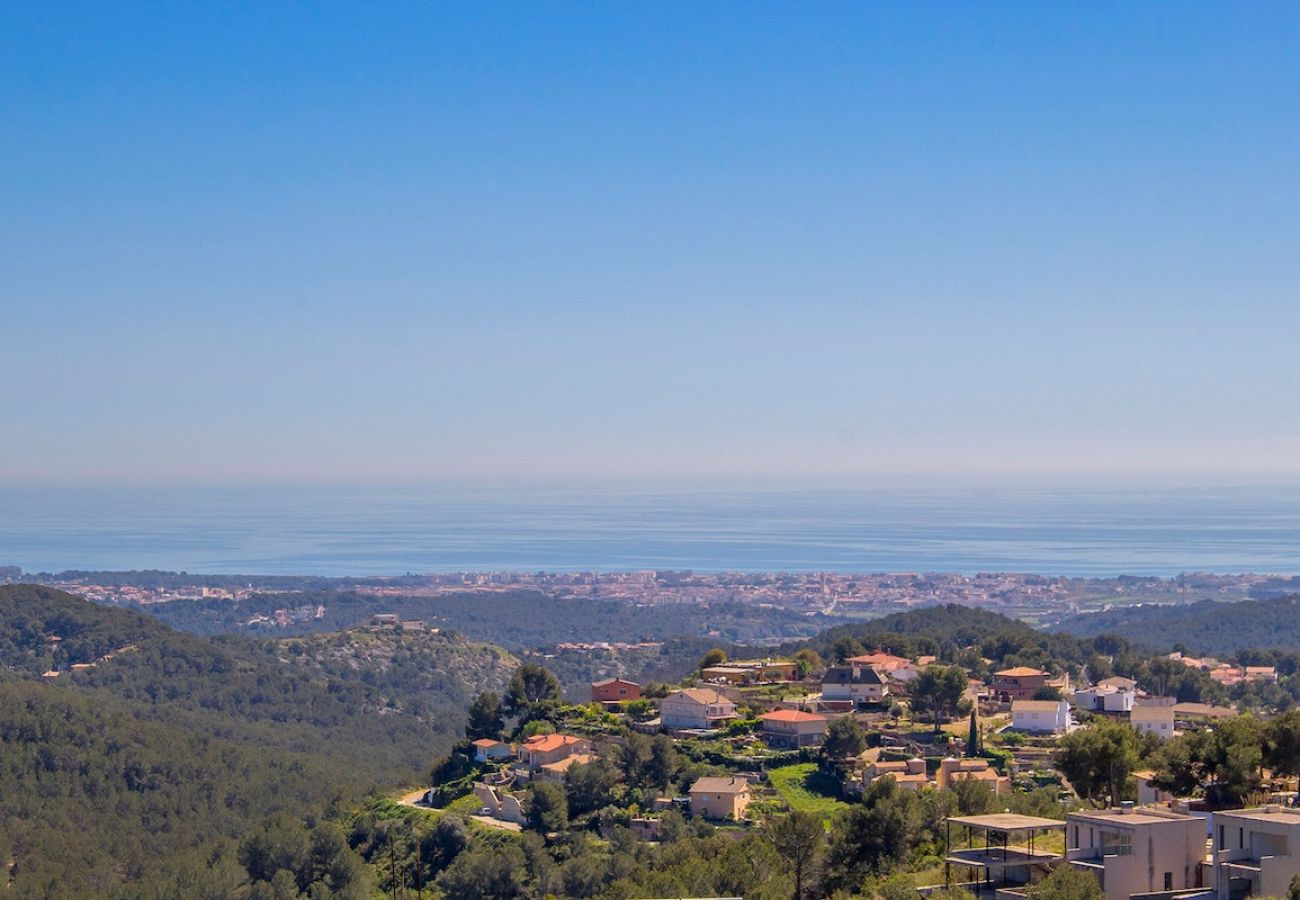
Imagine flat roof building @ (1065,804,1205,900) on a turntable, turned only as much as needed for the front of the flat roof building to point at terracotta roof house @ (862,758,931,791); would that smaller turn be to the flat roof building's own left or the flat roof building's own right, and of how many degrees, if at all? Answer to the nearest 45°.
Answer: approximately 135° to the flat roof building's own right

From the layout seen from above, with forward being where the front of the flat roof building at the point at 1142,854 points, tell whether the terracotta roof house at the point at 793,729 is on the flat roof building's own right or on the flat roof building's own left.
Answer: on the flat roof building's own right

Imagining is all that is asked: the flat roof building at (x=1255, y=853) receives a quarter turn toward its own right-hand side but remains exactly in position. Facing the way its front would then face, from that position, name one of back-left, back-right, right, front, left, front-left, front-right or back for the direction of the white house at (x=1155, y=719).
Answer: front-right

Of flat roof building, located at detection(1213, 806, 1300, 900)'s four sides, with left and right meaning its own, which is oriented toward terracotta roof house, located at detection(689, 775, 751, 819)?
right

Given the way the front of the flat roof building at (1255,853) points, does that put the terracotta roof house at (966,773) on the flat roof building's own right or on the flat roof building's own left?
on the flat roof building's own right

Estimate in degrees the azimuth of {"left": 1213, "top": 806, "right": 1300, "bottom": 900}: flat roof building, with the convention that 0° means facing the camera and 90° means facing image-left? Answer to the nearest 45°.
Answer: approximately 45°

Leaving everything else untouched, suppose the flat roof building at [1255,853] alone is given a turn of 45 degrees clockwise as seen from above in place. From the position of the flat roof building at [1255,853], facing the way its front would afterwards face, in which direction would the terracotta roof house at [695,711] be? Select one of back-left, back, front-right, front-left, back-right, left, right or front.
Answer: front-right

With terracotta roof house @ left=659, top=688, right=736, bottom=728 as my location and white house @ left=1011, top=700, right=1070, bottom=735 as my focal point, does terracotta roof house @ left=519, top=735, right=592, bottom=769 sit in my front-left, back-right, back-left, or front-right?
back-right
